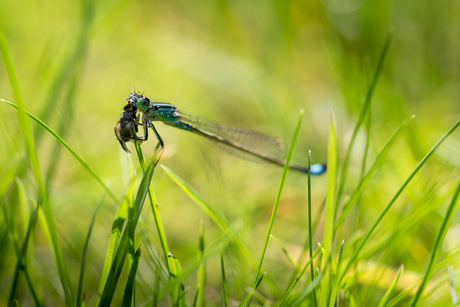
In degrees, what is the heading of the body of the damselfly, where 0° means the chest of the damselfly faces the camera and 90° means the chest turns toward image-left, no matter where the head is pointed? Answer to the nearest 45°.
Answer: approximately 90°

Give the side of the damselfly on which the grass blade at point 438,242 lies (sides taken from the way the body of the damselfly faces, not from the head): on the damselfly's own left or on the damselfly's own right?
on the damselfly's own left
